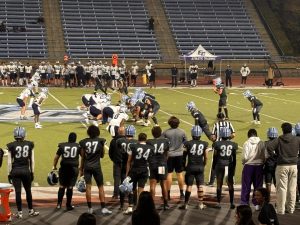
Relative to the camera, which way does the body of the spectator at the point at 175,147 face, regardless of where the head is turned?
away from the camera

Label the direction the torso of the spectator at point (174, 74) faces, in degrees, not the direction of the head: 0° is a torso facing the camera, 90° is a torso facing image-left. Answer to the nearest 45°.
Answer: approximately 0°

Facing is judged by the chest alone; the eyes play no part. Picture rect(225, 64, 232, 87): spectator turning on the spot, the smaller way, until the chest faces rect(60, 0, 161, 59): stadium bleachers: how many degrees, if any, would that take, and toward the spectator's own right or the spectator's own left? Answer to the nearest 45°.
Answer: approximately 135° to the spectator's own right

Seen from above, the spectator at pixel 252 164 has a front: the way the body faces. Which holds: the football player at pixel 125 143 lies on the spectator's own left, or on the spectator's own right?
on the spectator's own left

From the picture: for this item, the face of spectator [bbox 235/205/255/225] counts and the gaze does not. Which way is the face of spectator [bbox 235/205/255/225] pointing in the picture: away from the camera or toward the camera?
away from the camera

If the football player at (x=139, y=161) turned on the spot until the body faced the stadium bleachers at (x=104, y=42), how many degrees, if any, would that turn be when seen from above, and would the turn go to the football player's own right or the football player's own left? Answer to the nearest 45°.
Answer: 0° — they already face it

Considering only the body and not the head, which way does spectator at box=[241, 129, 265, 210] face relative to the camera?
away from the camera

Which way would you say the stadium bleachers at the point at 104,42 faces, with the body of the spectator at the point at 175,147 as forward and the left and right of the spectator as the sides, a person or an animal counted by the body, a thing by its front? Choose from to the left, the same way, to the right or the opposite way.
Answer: the opposite way

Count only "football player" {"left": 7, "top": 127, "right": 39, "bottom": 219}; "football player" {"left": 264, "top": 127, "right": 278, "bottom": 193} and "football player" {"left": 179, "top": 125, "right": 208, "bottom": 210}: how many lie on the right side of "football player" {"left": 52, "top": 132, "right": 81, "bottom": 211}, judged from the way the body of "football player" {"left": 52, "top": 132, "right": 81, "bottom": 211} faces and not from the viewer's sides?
2

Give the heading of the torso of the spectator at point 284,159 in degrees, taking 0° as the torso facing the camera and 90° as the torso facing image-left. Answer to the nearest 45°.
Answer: approximately 180°

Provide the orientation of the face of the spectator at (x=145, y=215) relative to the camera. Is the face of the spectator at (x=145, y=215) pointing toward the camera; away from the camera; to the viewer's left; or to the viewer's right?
away from the camera

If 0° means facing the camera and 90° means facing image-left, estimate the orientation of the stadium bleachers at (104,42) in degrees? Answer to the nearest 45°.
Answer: approximately 0°

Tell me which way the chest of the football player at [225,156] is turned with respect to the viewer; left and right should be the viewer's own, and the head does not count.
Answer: facing away from the viewer

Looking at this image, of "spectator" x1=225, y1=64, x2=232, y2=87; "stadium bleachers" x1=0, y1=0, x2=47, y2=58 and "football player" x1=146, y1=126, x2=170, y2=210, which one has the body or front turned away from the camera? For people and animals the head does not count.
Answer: the football player
